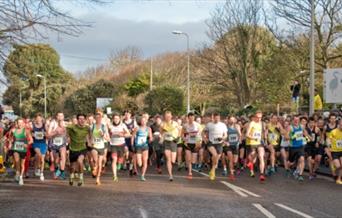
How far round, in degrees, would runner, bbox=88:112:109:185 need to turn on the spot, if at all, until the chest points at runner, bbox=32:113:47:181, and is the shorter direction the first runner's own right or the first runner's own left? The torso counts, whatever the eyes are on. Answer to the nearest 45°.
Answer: approximately 135° to the first runner's own right

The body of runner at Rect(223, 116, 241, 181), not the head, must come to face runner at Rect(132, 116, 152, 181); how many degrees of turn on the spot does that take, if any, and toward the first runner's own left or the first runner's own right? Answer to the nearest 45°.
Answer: approximately 45° to the first runner's own right

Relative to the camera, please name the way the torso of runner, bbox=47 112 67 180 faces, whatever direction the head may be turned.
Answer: toward the camera

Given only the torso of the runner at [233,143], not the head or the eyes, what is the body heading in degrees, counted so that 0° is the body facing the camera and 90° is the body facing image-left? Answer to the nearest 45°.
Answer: approximately 0°

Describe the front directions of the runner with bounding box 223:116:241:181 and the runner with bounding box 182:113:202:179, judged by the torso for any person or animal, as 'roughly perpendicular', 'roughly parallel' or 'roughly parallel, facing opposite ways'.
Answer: roughly parallel

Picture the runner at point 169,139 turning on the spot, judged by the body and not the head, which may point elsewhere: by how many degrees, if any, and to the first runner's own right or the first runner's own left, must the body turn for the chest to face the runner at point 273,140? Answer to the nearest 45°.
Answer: approximately 135° to the first runner's own left

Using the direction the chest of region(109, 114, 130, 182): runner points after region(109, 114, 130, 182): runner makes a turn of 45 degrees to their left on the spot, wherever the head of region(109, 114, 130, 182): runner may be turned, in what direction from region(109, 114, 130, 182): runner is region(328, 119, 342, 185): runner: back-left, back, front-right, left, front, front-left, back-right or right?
front-left

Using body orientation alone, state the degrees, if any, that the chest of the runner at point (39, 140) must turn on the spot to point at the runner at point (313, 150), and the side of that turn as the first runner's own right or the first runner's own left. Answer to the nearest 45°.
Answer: approximately 90° to the first runner's own left

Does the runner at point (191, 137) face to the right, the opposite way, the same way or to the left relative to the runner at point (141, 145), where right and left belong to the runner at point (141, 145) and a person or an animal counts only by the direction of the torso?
the same way

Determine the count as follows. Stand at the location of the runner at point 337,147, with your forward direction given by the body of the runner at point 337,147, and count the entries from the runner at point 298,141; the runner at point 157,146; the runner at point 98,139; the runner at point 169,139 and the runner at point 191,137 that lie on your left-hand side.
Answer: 0

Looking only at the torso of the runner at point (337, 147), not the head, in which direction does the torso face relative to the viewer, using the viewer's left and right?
facing the viewer

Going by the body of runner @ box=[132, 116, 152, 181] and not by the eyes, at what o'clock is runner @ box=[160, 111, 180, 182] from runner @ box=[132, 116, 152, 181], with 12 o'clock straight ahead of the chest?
runner @ box=[160, 111, 180, 182] is roughly at 9 o'clock from runner @ box=[132, 116, 152, 181].

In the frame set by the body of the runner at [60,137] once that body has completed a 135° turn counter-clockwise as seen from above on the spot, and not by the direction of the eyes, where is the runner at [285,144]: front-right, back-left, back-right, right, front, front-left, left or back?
front-right

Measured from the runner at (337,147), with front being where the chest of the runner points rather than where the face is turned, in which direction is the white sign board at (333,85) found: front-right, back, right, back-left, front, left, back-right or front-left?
back

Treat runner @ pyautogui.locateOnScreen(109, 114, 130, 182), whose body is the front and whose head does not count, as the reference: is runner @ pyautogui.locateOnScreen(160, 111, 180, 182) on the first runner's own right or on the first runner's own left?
on the first runner's own left
